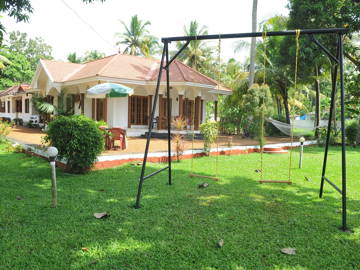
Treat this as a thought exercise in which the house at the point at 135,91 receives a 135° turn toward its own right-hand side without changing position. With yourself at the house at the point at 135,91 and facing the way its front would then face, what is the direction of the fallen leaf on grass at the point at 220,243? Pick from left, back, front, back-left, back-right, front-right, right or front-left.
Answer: back

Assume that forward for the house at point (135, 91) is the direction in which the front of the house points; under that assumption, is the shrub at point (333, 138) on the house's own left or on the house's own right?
on the house's own left

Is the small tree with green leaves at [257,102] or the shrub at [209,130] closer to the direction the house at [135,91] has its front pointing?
the shrub

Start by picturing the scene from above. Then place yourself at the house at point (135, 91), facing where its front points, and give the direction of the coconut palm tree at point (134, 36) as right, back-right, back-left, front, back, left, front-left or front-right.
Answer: back-right

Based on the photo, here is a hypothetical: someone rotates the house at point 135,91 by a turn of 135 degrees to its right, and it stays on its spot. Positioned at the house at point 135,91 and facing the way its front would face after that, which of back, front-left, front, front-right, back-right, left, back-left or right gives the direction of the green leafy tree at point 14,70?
front-left

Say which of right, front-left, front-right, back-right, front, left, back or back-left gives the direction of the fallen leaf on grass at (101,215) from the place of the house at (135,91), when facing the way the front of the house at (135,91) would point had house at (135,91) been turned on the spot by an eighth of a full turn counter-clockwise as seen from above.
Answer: front

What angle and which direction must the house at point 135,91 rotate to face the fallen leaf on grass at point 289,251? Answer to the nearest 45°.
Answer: approximately 45° to its left

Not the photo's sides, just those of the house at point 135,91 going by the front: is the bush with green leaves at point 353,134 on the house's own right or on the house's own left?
on the house's own left

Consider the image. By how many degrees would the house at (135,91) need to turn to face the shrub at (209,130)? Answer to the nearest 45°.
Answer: approximately 45° to its left
